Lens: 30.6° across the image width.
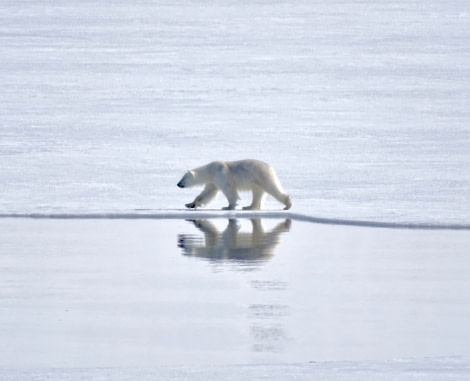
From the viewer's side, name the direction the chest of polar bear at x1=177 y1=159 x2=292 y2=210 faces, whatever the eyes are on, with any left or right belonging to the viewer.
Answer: facing to the left of the viewer
